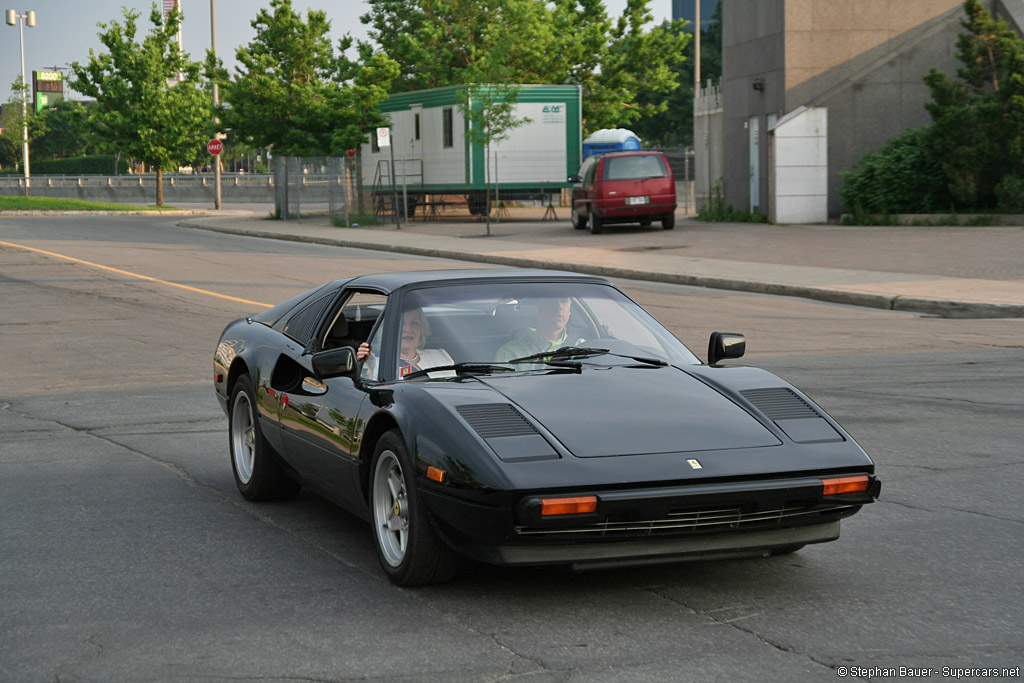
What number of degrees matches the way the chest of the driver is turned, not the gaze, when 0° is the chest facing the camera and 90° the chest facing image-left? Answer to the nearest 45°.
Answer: approximately 315°

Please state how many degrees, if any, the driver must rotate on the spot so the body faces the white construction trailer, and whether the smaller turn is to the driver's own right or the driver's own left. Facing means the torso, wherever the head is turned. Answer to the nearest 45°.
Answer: approximately 135° to the driver's own left

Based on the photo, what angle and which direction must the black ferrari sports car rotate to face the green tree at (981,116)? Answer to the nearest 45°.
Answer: approximately 135° to its left

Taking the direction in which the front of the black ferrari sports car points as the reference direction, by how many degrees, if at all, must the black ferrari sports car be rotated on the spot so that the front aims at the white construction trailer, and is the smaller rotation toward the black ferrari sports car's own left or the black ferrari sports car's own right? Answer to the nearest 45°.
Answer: approximately 135° to the black ferrari sports car's own left

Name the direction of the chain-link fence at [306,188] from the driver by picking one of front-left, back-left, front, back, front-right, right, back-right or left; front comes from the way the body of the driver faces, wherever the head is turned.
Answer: back-left

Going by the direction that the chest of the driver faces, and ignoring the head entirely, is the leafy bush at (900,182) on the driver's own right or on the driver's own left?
on the driver's own left

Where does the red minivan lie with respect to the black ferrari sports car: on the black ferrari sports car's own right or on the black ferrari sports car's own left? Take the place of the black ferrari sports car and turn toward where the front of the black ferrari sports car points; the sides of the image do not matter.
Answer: on the black ferrari sports car's own left

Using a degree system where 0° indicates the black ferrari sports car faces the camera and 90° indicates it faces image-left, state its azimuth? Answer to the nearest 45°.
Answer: approximately 315°

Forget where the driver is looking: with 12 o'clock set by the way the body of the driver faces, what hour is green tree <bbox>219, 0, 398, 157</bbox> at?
The green tree is roughly at 7 o'clock from the driver.

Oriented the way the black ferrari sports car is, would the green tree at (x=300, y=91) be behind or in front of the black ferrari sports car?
behind

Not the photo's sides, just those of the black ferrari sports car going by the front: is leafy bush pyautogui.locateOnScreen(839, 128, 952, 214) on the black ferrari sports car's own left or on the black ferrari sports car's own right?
on the black ferrari sports car's own left

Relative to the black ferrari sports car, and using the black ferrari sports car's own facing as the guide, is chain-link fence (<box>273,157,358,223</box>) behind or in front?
behind
